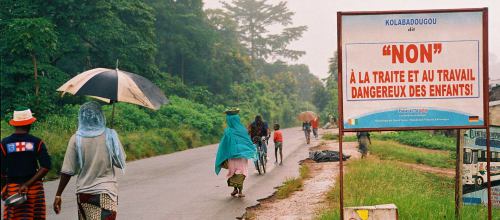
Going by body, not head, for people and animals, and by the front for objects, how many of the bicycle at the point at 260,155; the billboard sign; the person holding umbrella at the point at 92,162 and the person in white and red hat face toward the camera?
2

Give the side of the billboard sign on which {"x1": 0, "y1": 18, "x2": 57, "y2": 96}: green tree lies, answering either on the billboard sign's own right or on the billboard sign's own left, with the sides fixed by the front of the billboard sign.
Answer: on the billboard sign's own right

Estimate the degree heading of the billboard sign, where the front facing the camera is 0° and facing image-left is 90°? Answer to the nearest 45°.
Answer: approximately 0°

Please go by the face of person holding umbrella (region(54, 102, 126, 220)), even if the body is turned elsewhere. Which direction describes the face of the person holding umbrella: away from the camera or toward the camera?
away from the camera

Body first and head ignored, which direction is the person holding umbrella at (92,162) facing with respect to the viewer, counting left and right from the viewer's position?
facing away from the viewer

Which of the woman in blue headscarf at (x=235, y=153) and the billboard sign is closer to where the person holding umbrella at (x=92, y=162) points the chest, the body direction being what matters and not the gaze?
the woman in blue headscarf

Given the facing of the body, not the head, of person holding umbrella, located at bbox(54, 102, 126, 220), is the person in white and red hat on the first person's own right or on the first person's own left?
on the first person's own left

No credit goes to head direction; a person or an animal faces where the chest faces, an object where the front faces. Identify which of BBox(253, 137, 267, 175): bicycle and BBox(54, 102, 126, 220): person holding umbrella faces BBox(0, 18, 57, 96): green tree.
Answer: the person holding umbrella

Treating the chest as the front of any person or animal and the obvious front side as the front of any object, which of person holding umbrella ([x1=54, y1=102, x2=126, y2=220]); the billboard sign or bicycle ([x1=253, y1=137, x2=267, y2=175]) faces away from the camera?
the person holding umbrella

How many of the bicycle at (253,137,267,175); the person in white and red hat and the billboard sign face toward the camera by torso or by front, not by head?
2

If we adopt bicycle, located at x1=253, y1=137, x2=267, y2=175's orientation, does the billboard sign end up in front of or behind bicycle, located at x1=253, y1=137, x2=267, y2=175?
in front

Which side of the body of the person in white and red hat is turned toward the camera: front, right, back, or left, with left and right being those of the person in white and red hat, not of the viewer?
back
